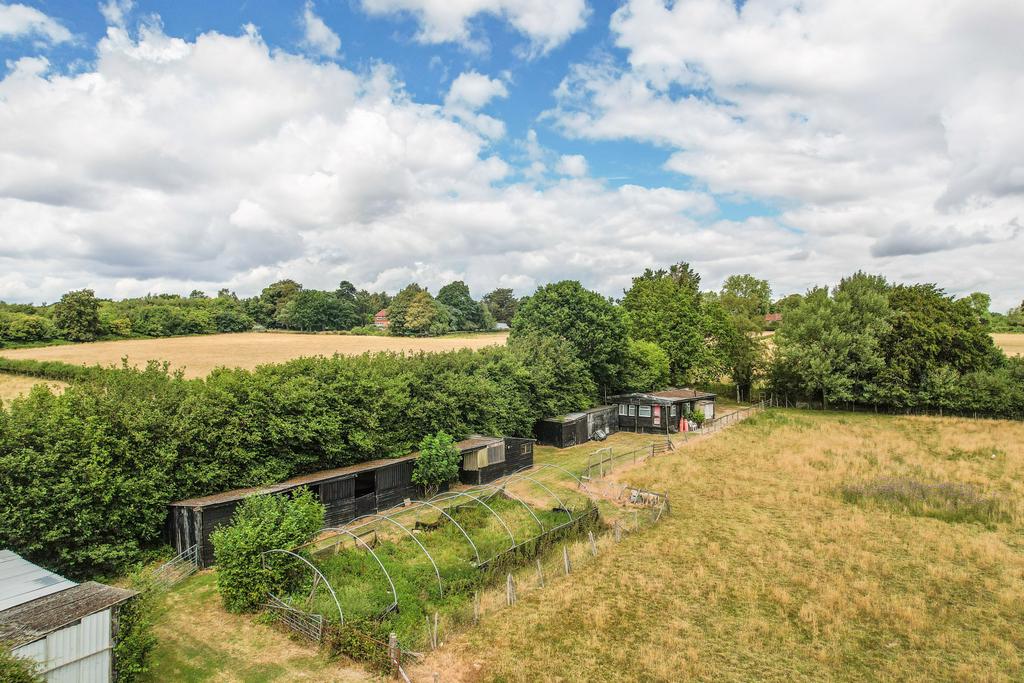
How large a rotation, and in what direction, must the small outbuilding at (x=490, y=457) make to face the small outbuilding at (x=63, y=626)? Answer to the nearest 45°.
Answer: approximately 90° to its right

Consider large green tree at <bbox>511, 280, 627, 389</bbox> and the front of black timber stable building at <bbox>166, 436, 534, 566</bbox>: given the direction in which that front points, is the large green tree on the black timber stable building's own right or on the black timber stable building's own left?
on the black timber stable building's own left

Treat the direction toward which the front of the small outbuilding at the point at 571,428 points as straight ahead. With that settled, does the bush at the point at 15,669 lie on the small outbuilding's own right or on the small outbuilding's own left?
on the small outbuilding's own right

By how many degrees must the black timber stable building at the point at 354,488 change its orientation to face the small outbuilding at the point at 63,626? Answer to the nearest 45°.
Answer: approximately 90° to its right

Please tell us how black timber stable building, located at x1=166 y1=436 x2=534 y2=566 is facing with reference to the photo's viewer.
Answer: facing the viewer and to the right of the viewer

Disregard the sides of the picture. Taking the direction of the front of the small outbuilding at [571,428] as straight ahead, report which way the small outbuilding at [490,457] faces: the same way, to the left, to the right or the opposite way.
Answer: the same way

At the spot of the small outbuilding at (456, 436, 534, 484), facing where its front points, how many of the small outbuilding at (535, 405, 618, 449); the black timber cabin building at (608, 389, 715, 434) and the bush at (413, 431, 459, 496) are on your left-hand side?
2

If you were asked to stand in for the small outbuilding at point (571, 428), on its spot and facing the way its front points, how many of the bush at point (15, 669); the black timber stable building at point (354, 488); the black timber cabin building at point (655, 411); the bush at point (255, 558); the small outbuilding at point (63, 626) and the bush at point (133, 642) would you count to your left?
1

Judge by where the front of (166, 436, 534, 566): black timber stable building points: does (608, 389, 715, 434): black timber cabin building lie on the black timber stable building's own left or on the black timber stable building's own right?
on the black timber stable building's own left

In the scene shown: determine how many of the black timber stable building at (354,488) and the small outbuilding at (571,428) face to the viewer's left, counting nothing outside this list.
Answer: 0

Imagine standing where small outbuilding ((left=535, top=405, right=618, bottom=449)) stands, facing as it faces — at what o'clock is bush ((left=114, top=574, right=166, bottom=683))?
The bush is roughly at 2 o'clock from the small outbuilding.

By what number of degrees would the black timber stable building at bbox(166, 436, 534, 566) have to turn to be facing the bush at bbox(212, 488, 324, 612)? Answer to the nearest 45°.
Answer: approximately 45° to its right

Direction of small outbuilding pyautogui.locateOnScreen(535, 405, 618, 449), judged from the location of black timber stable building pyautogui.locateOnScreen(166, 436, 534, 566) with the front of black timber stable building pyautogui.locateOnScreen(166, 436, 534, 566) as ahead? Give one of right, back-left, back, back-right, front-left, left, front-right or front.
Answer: left

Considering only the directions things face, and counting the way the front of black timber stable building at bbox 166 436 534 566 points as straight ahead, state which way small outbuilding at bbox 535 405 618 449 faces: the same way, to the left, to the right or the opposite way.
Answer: the same way

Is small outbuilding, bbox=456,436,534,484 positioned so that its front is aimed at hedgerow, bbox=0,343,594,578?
no

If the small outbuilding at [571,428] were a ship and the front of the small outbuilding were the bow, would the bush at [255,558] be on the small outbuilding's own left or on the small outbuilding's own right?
on the small outbuilding's own right

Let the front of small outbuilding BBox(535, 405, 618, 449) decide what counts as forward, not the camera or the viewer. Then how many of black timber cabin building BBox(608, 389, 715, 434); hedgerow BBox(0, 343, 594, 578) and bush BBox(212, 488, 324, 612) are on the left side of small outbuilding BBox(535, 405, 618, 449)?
1
